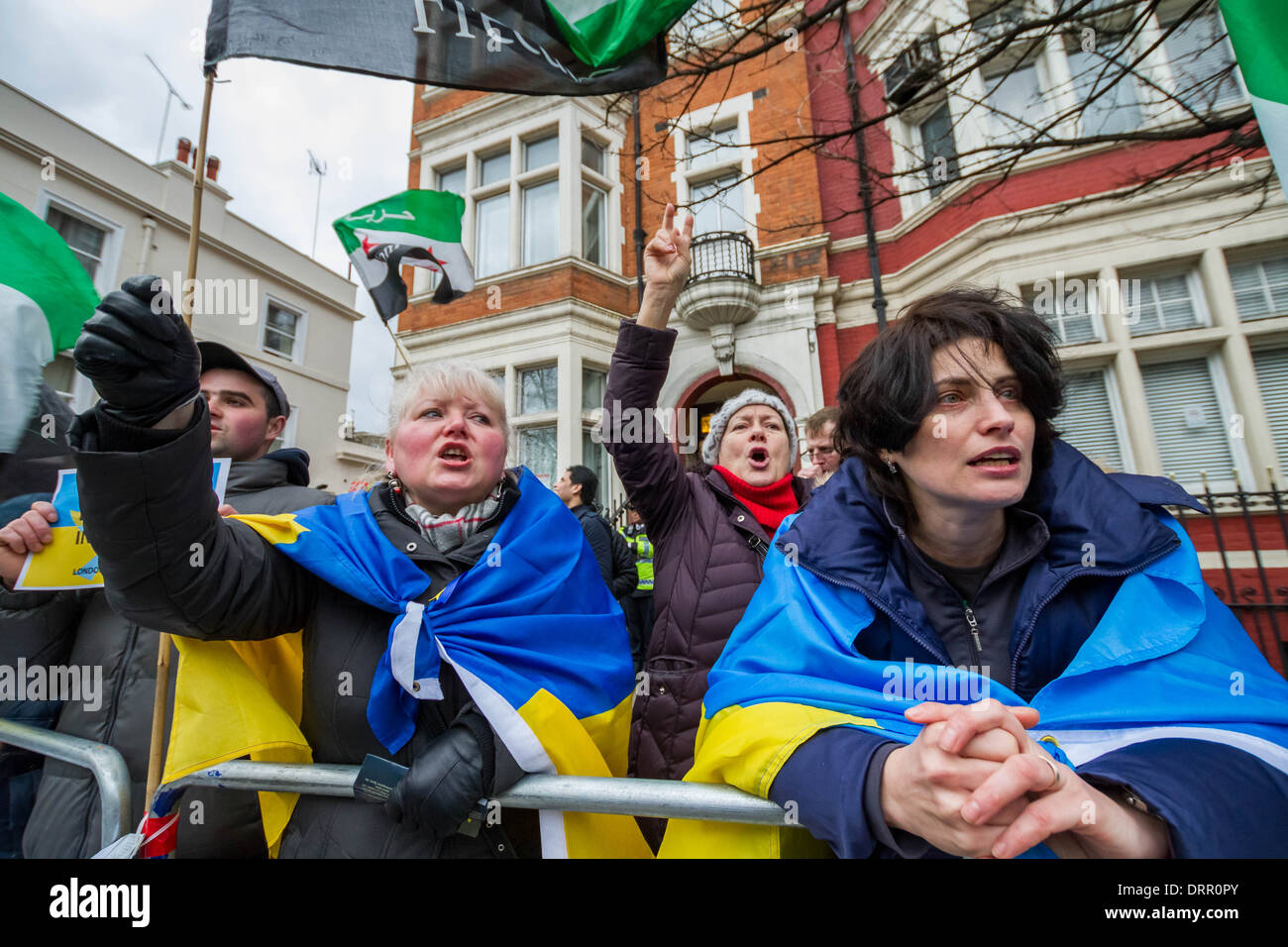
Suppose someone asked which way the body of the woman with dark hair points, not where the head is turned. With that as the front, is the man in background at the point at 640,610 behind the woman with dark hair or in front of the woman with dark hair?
behind

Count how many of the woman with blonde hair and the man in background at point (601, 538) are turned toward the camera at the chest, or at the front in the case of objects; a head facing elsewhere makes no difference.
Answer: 1

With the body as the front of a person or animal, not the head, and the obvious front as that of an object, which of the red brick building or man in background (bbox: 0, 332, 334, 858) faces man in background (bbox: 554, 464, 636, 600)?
the red brick building

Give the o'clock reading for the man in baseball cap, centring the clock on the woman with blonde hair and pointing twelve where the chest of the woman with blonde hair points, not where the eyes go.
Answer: The man in baseball cap is roughly at 5 o'clock from the woman with blonde hair.

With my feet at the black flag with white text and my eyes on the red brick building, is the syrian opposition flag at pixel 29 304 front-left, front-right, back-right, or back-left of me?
back-left

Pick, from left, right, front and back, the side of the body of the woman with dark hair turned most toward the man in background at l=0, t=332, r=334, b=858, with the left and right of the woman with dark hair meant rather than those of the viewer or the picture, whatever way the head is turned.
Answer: right

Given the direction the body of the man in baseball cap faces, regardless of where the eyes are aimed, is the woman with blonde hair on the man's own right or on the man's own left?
on the man's own left
